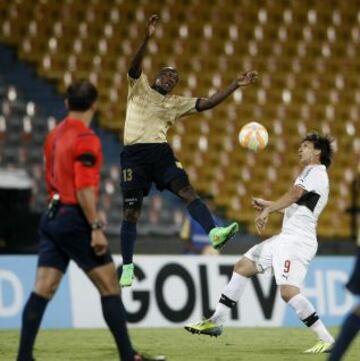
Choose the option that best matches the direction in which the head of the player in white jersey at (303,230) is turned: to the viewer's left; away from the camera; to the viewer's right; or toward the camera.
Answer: to the viewer's left

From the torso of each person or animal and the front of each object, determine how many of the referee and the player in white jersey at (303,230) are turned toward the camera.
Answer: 0

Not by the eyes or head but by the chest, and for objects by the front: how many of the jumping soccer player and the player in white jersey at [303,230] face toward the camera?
1

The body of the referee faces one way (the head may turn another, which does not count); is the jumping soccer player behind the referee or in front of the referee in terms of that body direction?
in front

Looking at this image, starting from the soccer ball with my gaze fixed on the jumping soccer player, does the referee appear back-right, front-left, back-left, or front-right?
front-left

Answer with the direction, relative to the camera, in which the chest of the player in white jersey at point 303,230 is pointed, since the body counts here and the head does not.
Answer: to the viewer's left

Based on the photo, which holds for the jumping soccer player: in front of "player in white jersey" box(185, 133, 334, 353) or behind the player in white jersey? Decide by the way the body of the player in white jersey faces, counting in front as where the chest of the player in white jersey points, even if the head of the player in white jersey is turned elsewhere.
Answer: in front

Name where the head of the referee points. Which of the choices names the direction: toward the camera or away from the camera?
away from the camera

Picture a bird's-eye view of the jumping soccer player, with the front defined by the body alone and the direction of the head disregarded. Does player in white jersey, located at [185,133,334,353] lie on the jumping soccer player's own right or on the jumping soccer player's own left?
on the jumping soccer player's own left

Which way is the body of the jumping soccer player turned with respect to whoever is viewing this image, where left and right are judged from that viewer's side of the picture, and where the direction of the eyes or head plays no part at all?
facing the viewer

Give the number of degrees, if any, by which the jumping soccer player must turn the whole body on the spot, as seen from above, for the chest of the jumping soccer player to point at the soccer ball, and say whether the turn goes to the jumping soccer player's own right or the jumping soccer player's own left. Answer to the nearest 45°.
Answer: approximately 90° to the jumping soccer player's own left

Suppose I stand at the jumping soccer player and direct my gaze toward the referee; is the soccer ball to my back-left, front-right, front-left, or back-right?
back-left

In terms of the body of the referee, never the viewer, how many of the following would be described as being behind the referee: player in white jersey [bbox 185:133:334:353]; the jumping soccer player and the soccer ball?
0

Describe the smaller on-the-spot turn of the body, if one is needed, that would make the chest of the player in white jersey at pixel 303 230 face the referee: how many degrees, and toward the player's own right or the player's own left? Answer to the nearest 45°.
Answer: approximately 45° to the player's own left

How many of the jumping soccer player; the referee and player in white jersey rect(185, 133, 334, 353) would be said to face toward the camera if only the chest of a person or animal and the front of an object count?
1

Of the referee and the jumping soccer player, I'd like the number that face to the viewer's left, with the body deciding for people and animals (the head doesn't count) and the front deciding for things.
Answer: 0

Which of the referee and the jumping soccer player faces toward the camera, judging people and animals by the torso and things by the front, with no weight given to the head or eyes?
the jumping soccer player

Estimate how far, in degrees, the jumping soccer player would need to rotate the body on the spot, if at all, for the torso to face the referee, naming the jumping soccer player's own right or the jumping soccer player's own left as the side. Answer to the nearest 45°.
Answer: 0° — they already face them

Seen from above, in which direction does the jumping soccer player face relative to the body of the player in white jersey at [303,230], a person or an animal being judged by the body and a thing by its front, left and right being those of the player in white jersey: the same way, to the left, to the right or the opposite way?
to the left
